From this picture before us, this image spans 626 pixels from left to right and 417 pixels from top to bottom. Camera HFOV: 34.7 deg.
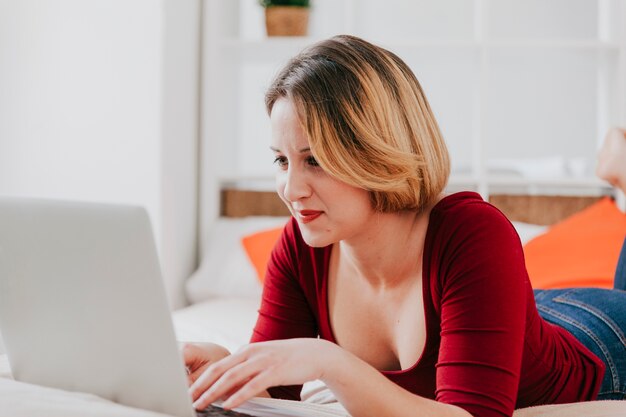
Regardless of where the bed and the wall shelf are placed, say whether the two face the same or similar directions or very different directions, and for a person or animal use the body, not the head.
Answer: same or similar directions

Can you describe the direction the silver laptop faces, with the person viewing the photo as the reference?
facing away from the viewer and to the right of the viewer

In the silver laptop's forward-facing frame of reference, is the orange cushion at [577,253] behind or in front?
in front

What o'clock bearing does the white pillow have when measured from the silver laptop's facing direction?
The white pillow is roughly at 11 o'clock from the silver laptop.

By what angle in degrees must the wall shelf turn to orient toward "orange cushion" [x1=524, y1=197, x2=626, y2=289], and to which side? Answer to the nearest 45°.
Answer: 0° — it already faces it

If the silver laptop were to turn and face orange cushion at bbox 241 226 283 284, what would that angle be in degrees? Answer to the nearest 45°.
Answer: approximately 45° to its left

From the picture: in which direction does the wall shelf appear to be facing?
toward the camera

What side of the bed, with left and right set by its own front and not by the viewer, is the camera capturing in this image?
front

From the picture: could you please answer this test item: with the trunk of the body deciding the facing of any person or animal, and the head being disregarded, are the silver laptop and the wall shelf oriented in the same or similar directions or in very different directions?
very different directions

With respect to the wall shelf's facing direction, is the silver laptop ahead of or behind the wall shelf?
ahead
